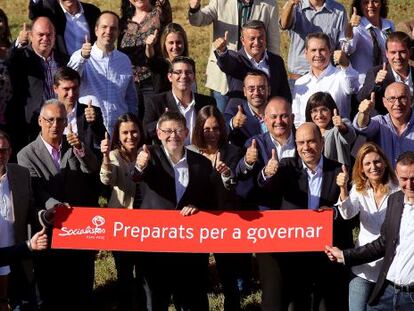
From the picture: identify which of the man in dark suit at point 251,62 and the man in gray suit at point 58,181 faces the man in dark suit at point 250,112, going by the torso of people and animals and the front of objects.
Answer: the man in dark suit at point 251,62

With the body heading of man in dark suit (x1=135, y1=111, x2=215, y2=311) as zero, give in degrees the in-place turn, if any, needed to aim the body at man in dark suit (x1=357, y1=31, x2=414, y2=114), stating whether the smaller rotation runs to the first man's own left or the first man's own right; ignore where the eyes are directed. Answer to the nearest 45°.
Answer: approximately 135° to the first man's own left

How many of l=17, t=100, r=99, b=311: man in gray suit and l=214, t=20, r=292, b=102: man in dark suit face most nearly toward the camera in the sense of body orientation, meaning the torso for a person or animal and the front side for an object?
2

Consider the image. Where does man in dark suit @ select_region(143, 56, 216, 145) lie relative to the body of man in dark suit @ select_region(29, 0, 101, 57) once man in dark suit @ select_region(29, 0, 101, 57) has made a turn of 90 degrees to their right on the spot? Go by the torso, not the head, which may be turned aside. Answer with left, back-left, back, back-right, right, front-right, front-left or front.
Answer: back-left

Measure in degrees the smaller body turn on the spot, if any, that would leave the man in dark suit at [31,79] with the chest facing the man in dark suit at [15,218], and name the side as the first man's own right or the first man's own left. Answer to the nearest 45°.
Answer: approximately 45° to the first man's own right

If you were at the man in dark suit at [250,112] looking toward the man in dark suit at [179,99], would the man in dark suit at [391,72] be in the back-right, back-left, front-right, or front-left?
back-right

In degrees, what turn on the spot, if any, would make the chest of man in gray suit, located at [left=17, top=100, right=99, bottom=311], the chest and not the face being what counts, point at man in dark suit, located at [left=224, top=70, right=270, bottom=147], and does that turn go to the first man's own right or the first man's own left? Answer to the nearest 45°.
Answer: approximately 90° to the first man's own left
